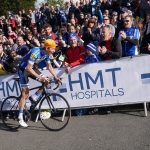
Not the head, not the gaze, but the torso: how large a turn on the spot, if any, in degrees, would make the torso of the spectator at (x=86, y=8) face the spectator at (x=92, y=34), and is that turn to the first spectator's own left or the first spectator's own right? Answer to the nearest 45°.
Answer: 0° — they already face them

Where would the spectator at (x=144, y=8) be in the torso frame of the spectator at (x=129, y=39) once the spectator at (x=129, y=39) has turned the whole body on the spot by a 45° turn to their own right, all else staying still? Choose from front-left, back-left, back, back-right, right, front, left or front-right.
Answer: right

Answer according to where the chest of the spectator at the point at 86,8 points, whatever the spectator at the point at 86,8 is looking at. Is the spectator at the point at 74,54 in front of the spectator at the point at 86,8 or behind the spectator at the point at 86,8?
in front

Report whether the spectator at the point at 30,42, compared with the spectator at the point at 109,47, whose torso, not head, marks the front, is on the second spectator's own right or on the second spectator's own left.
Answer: on the second spectator's own right

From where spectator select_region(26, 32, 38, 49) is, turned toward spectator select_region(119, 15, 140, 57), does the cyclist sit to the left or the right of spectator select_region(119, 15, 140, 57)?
right

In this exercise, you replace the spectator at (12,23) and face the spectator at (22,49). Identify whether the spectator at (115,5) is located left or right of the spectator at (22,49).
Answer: left

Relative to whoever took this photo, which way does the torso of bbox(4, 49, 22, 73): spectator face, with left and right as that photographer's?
facing the viewer and to the right of the viewer

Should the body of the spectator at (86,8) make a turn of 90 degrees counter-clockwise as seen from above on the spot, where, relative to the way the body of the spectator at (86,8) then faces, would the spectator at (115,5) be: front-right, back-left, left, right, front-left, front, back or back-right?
front-right

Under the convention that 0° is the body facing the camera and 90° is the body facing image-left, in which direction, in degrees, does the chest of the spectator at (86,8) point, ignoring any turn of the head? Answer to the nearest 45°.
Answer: approximately 0°

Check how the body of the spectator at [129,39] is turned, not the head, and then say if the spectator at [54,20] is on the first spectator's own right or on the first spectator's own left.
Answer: on the first spectator's own right

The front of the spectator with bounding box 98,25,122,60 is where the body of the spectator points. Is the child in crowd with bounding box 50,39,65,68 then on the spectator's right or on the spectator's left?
on the spectator's right

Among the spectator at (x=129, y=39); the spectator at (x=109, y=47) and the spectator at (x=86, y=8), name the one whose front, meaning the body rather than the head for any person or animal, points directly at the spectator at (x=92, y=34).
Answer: the spectator at (x=86, y=8)

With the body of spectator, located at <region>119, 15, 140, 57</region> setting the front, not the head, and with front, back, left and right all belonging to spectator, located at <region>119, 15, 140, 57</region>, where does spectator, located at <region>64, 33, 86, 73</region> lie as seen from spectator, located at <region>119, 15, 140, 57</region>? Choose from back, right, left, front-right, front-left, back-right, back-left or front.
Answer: front-right
